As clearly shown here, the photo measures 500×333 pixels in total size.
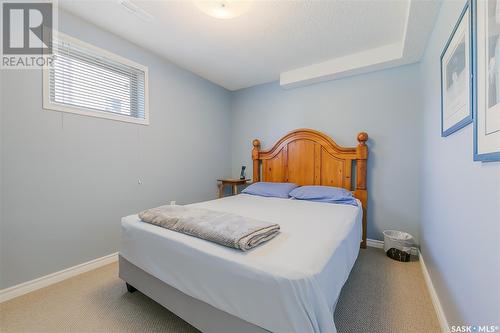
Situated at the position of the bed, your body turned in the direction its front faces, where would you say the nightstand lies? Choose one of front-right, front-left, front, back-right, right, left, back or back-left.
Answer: back-right

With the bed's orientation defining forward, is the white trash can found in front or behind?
behind

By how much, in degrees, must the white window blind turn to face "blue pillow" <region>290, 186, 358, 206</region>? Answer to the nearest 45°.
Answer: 0° — it already faces it

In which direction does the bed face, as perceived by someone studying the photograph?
facing the viewer and to the left of the viewer

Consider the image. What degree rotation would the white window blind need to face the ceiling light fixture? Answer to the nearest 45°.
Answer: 0° — it already faces it

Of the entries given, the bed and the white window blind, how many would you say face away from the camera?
0

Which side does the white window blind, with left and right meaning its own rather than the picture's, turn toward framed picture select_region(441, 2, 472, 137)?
front

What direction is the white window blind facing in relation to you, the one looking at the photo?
facing the viewer and to the right of the viewer

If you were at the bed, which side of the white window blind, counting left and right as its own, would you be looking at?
front

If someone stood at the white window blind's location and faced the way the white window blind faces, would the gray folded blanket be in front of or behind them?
in front

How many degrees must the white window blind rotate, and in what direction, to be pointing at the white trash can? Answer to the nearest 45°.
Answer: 0° — it already faces it
